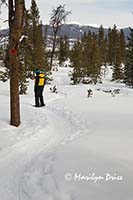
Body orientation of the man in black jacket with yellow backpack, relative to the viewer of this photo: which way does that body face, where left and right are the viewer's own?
facing away from the viewer and to the left of the viewer
